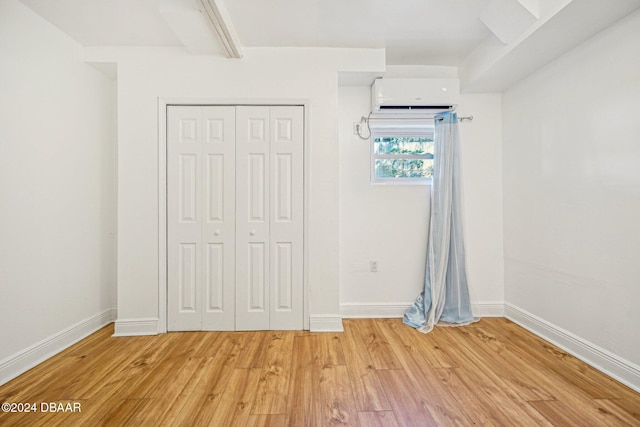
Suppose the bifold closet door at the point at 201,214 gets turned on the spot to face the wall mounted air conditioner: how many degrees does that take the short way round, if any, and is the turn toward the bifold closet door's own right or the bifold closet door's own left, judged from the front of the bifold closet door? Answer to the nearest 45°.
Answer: approximately 90° to the bifold closet door's own left

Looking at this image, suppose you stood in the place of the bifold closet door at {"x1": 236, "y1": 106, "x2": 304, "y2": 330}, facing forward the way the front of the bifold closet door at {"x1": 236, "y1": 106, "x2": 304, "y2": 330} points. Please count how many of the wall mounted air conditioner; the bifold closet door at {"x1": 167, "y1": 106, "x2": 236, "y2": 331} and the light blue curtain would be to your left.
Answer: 2

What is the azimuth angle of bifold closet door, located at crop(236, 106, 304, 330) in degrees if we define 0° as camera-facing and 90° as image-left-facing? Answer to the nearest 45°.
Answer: approximately 0°

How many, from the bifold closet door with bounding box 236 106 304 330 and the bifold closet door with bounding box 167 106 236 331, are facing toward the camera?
2

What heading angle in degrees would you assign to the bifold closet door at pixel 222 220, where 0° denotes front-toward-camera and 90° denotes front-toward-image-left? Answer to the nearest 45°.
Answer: approximately 0°

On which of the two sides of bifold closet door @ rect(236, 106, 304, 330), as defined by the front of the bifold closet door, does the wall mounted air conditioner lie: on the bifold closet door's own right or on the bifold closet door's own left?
on the bifold closet door's own left

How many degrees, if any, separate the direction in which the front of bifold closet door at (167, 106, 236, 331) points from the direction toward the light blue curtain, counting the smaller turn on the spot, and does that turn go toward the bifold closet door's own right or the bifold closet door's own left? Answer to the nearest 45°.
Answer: approximately 90° to the bifold closet door's own left
